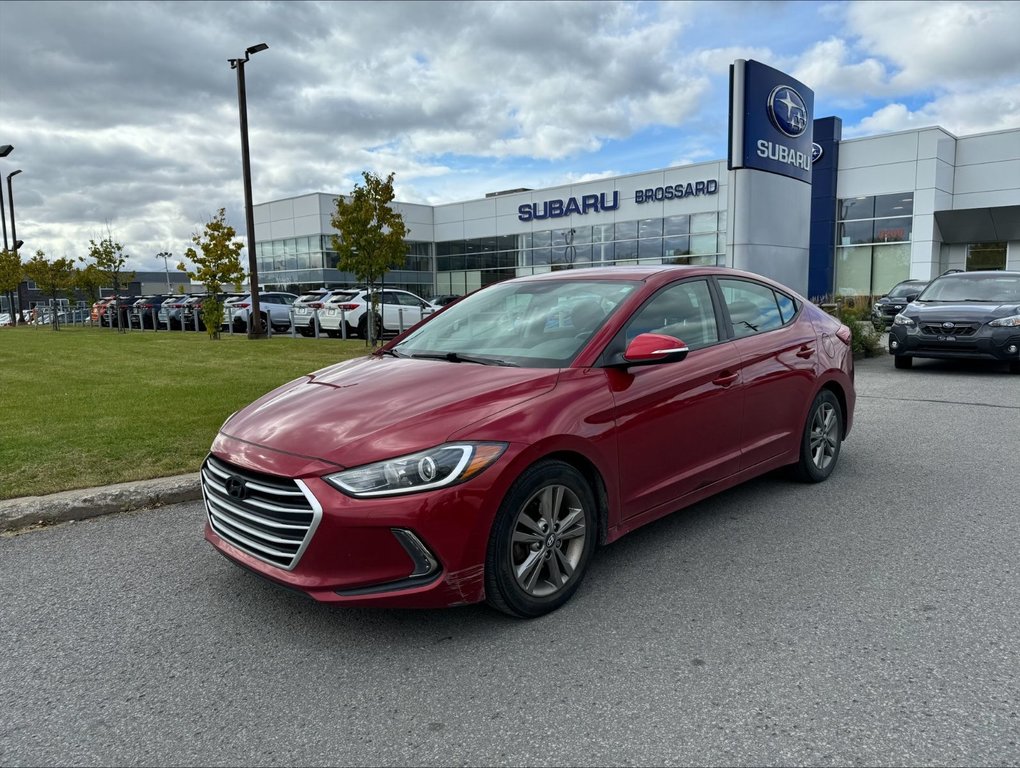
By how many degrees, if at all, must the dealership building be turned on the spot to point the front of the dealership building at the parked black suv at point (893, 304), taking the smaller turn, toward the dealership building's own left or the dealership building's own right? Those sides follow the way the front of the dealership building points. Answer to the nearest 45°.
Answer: approximately 45° to the dealership building's own left

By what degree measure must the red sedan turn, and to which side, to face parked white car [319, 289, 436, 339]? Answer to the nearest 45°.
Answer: approximately 135° to its right

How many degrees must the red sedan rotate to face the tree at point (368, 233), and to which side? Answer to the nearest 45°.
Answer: approximately 135° to its right

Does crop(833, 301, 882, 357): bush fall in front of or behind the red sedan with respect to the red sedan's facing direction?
behind

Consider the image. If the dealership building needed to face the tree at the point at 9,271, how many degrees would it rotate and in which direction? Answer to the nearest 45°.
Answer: approximately 45° to its right

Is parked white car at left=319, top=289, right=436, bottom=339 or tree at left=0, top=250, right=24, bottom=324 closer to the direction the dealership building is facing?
the parked white car

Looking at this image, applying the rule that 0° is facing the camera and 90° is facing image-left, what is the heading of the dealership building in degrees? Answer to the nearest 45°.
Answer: approximately 45°

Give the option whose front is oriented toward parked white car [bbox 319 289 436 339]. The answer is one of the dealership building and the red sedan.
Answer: the dealership building

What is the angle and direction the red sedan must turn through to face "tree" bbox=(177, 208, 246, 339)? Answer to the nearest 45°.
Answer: approximately 90° to its right

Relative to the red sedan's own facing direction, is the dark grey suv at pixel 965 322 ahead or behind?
behind

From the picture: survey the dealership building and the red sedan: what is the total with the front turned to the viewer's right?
0
